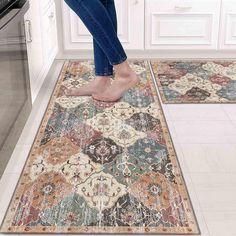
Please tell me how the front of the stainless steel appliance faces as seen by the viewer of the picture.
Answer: facing to the right of the viewer

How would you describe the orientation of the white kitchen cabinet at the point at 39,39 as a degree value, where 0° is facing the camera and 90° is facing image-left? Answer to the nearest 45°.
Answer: approximately 270°

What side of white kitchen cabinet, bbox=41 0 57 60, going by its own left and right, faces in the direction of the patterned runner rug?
right

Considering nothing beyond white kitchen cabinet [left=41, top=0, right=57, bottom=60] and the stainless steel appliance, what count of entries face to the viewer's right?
2

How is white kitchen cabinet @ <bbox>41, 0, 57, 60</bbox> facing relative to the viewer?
to the viewer's right

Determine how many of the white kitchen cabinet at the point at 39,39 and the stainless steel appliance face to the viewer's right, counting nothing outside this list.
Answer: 2

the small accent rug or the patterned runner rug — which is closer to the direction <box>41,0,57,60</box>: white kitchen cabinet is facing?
the small accent rug

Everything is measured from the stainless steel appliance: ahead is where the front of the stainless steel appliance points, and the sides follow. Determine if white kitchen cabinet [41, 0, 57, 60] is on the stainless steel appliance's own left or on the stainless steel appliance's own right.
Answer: on the stainless steel appliance's own left
